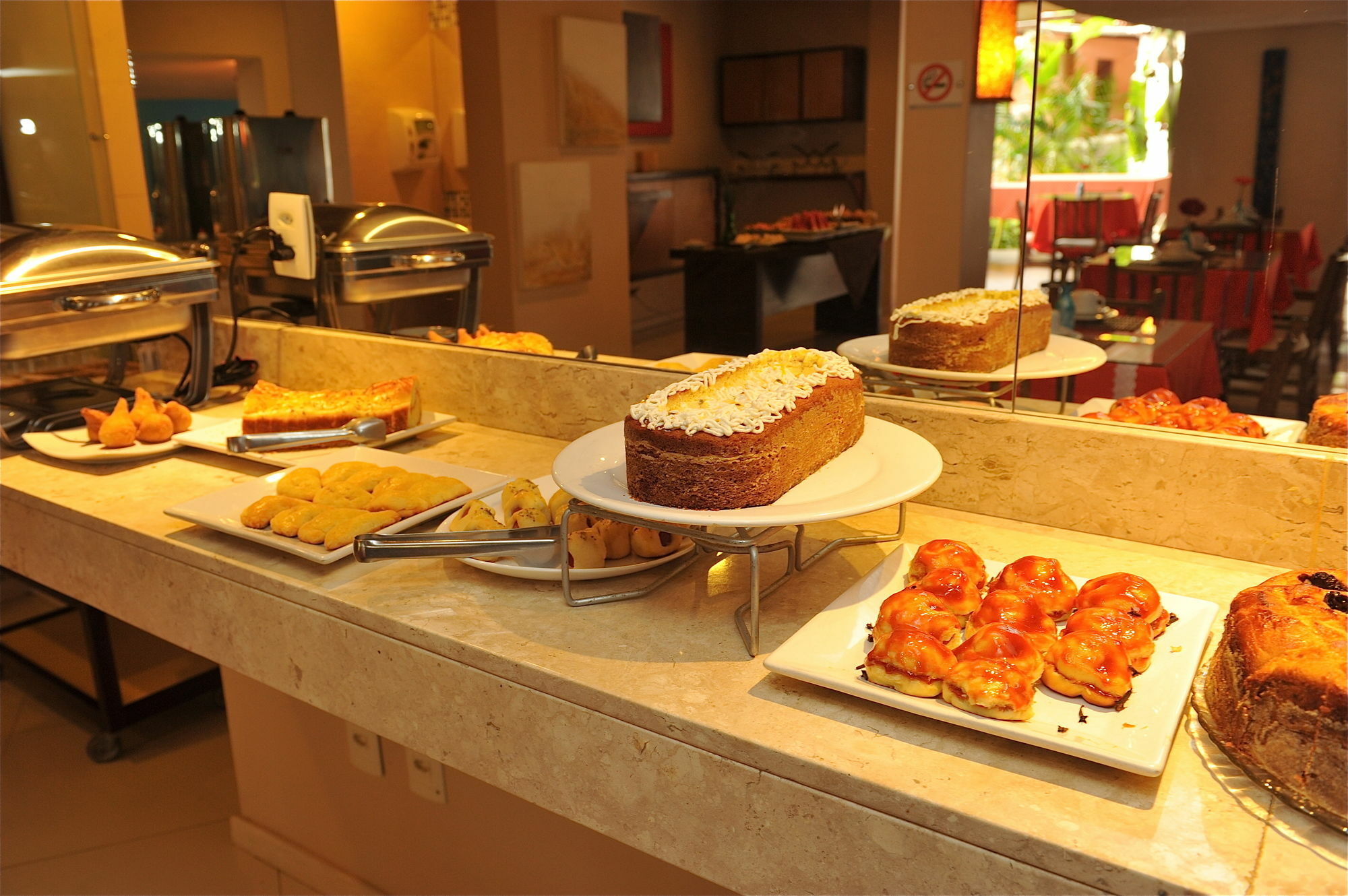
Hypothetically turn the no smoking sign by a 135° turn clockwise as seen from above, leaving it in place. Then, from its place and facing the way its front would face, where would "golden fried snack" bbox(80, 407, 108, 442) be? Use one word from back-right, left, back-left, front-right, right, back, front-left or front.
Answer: front-left

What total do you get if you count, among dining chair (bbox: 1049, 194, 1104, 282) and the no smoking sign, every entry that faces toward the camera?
1

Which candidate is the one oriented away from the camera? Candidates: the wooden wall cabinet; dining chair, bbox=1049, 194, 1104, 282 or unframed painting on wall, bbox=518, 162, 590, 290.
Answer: the dining chair

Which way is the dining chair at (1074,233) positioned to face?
away from the camera
